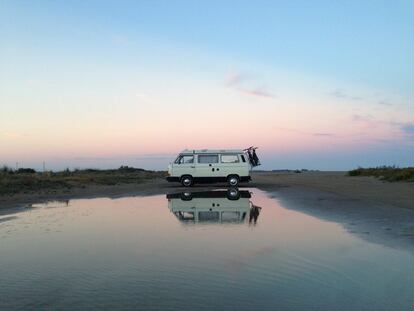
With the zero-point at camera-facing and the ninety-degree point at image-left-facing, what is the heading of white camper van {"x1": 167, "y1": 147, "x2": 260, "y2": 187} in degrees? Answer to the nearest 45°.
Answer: approximately 90°
